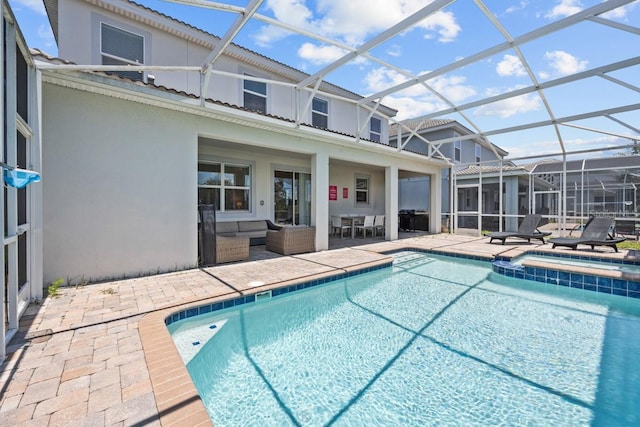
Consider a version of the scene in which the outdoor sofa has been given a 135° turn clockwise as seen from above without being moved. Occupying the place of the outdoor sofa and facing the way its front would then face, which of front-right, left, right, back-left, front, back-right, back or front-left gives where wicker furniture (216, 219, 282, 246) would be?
back-left
